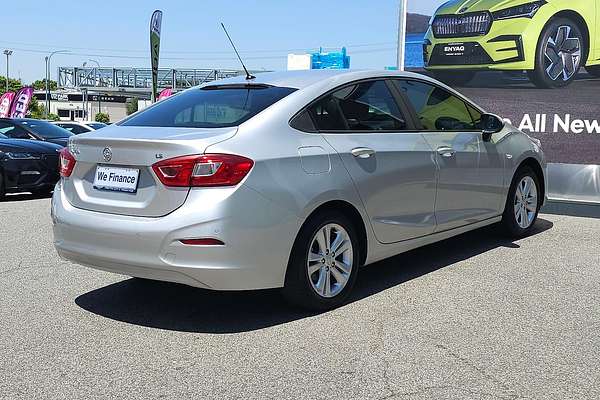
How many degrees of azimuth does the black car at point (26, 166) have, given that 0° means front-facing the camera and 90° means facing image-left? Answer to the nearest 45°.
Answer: approximately 315°

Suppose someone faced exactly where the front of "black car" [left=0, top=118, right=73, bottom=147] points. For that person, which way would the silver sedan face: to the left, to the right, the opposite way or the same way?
to the left

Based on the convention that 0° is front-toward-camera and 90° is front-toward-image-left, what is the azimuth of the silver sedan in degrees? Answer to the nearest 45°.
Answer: approximately 225°

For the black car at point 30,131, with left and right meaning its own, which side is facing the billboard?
front

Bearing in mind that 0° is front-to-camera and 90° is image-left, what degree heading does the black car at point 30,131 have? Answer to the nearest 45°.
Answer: approximately 315°

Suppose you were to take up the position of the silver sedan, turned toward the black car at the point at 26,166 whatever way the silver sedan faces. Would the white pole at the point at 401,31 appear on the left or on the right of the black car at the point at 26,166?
right

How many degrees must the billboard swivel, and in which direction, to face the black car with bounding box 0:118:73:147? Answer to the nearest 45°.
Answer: approximately 90° to its right

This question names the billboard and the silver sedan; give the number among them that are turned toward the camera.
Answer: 1

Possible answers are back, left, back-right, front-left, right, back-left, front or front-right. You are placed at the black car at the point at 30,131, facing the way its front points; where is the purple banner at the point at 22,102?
back-left

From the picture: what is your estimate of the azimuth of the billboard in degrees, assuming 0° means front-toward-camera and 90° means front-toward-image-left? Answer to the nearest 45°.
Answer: approximately 0°

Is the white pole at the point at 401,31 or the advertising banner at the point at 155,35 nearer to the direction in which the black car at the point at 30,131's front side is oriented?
the white pole

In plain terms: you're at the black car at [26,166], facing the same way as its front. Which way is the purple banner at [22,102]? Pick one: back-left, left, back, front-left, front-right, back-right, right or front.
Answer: back-left

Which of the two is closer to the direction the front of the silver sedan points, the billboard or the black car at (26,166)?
the billboard
